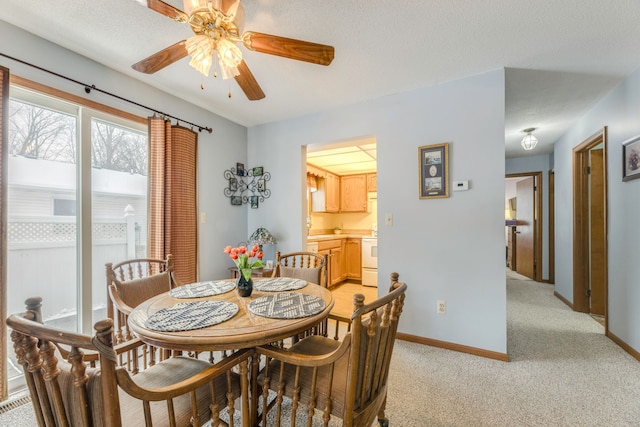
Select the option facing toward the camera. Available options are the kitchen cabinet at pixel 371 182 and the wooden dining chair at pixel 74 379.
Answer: the kitchen cabinet

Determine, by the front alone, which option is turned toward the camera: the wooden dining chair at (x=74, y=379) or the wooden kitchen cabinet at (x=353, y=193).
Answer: the wooden kitchen cabinet

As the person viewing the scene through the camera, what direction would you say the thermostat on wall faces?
facing the viewer

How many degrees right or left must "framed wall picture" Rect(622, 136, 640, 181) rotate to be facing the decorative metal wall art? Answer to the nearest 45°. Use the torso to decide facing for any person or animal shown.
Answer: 0° — it already faces it

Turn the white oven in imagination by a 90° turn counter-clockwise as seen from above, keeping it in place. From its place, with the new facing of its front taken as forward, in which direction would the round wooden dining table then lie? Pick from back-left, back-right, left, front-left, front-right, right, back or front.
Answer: right

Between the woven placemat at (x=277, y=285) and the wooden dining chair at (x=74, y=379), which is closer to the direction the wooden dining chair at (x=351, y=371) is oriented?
the woven placemat

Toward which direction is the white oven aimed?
toward the camera

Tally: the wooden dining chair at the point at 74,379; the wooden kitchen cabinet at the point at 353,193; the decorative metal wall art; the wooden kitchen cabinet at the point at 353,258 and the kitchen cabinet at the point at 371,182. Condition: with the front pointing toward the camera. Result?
4

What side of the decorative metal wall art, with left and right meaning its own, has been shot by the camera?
front

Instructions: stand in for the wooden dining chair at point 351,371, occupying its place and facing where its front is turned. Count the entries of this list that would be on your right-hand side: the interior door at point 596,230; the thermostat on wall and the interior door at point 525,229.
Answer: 3

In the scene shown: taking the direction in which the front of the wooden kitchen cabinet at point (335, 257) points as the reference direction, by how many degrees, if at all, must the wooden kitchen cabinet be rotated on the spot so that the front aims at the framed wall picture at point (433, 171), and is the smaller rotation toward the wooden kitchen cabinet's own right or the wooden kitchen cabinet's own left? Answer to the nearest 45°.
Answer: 0° — it already faces it

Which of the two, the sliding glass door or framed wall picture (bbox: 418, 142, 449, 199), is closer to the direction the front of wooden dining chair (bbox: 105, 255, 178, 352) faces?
the framed wall picture

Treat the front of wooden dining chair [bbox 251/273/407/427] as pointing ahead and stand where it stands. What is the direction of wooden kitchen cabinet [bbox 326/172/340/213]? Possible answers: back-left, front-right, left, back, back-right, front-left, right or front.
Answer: front-right

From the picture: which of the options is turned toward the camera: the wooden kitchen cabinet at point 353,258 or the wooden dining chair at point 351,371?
the wooden kitchen cabinet

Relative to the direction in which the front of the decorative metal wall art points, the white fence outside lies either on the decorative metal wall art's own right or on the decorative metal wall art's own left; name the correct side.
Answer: on the decorative metal wall art's own right

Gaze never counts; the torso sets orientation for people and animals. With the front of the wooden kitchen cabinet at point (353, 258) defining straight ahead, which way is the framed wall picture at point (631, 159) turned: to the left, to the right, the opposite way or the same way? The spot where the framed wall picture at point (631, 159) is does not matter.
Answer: to the right

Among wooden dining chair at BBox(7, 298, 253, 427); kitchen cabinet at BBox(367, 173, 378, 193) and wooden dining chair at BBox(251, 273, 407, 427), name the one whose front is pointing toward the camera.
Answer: the kitchen cabinet

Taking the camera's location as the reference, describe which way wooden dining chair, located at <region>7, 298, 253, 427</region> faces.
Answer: facing away from the viewer and to the right of the viewer
